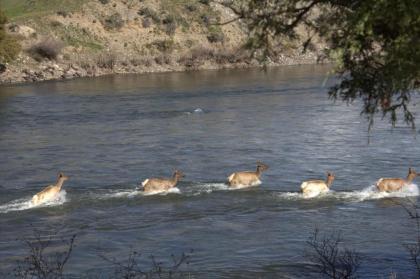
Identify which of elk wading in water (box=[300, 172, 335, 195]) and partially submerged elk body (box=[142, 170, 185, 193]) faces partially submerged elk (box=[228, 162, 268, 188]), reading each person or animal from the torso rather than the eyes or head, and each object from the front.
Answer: partially submerged elk body (box=[142, 170, 185, 193])

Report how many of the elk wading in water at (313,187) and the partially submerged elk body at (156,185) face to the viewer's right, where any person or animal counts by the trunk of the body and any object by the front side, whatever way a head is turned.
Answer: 2

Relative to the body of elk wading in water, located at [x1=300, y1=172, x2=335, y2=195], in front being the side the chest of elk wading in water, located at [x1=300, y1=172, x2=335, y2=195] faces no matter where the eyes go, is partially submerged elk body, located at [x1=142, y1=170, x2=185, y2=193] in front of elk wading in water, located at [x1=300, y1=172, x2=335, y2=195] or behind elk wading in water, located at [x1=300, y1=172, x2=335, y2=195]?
behind

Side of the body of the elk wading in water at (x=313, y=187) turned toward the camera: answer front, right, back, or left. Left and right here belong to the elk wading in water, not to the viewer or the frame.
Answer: right

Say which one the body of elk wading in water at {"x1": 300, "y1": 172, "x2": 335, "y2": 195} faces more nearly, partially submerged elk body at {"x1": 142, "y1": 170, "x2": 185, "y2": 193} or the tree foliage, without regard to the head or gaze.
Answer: the tree foliage

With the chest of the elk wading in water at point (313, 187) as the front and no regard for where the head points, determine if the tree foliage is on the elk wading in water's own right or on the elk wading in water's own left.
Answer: on the elk wading in water's own right

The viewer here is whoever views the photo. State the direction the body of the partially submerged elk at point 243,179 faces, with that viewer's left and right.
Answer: facing to the right of the viewer

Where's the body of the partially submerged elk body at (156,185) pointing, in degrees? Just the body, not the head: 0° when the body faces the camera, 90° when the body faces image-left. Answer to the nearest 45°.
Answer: approximately 270°

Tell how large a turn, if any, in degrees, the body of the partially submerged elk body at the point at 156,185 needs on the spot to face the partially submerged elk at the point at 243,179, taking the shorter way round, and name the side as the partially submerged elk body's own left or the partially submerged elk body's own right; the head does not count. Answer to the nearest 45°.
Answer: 0° — it already faces it

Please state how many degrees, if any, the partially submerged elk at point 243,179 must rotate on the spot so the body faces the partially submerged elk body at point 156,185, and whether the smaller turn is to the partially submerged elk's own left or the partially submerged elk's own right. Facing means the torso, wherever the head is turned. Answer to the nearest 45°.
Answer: approximately 180°
